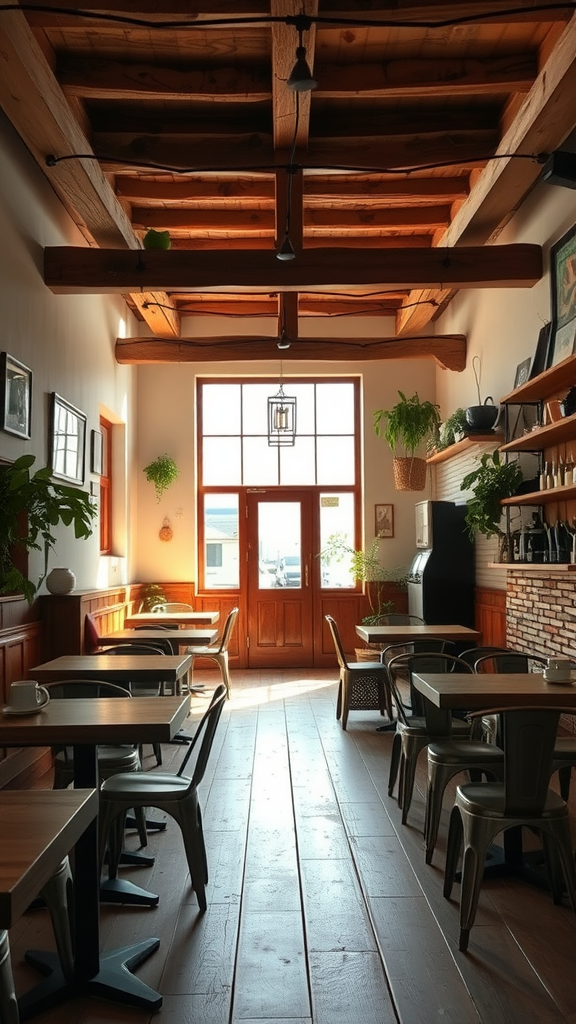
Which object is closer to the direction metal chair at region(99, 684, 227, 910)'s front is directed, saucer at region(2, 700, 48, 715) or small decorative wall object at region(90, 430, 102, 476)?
the saucer

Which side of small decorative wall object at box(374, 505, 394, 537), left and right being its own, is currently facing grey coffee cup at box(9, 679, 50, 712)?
front

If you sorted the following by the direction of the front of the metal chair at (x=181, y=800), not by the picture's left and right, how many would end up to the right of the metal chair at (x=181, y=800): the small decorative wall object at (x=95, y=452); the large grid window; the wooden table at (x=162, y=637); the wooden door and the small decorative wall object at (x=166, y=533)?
5

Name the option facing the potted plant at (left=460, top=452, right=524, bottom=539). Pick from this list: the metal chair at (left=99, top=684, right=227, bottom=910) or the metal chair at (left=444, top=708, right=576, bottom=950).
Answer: the metal chair at (left=444, top=708, right=576, bottom=950)

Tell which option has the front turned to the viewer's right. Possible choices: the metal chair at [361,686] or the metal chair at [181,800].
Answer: the metal chair at [361,686]

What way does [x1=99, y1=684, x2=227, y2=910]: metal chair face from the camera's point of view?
to the viewer's left

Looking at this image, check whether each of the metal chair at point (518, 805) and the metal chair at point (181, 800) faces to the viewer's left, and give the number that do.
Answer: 1

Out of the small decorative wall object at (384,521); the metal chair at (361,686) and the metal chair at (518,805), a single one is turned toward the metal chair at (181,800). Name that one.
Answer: the small decorative wall object

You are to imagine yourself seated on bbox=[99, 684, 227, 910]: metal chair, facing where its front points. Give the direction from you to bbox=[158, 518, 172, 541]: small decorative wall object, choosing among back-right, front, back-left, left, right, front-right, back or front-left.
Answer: right

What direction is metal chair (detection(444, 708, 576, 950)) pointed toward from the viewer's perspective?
away from the camera

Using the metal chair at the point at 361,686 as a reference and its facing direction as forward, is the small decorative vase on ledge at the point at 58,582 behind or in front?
behind

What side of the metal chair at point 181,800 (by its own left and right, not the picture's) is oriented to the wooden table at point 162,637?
right

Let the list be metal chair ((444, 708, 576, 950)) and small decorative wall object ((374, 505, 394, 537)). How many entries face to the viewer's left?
0

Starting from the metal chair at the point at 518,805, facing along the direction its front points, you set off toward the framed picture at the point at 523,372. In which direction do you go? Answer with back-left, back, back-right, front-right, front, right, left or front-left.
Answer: front

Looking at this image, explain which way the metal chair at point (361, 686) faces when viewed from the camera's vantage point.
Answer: facing to the right of the viewer
